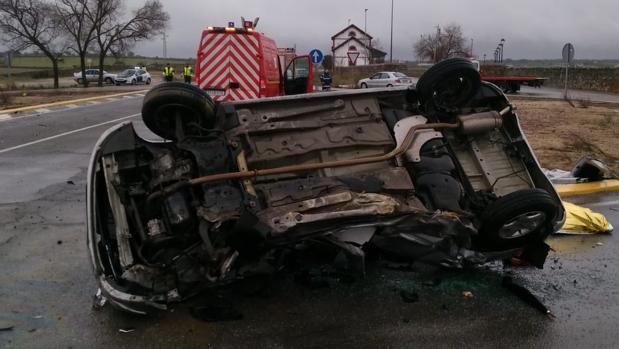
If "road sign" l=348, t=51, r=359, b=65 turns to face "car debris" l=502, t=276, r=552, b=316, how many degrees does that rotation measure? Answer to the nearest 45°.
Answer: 0° — it already faces it

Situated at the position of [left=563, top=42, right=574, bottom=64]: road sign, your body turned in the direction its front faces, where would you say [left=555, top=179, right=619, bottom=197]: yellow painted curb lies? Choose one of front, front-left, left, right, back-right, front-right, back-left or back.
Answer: back

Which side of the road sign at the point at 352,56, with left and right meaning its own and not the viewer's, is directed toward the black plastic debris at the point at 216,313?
front

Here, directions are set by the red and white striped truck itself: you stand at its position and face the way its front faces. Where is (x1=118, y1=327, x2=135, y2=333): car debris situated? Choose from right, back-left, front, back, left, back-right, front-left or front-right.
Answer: back

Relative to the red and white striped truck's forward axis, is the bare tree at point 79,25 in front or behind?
in front

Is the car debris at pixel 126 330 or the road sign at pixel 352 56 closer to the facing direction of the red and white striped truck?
the road sign

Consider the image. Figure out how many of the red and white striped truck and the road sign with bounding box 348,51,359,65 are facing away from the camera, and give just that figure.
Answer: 1

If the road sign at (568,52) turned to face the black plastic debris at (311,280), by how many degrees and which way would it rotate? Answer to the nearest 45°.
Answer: approximately 180°

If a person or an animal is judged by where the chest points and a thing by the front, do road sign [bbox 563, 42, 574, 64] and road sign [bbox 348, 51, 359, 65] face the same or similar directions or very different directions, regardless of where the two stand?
very different directions

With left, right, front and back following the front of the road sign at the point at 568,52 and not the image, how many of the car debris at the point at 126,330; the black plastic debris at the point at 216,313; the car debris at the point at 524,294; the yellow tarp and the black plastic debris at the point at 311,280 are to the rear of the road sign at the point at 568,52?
5

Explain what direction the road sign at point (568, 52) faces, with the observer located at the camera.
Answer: facing away from the viewer

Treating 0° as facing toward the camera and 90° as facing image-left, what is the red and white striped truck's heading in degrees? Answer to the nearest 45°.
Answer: approximately 180°

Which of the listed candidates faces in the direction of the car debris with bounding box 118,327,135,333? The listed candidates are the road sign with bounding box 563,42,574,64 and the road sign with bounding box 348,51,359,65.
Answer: the road sign with bounding box 348,51,359,65
